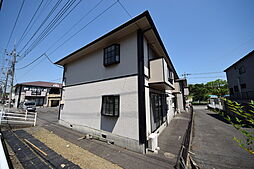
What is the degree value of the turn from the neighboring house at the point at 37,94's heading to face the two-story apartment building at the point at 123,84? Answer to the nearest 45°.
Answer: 0° — it already faces it

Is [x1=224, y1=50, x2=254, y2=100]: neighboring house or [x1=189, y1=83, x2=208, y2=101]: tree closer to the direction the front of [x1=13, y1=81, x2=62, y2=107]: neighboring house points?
the neighboring house

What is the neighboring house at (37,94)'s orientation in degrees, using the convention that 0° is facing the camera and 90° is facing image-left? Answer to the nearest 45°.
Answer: approximately 0°

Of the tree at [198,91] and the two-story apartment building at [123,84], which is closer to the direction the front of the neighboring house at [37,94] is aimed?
the two-story apartment building

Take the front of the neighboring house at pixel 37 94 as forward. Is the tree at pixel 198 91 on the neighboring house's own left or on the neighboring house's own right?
on the neighboring house's own left

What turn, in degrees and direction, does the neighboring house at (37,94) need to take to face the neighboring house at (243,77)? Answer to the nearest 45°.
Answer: approximately 45° to its left
